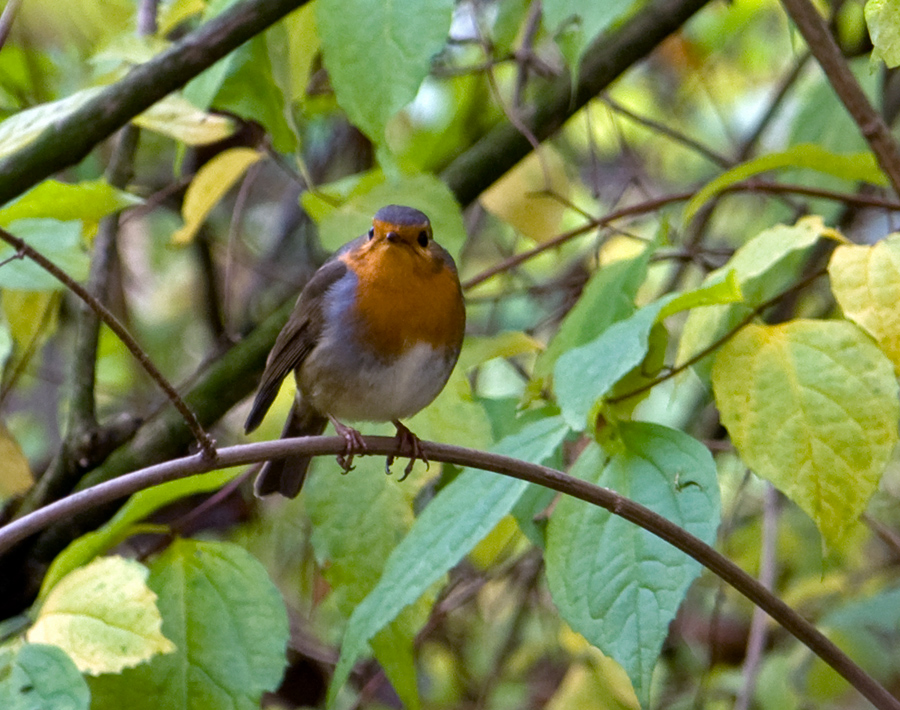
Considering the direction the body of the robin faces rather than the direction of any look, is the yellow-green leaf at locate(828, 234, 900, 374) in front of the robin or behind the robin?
in front

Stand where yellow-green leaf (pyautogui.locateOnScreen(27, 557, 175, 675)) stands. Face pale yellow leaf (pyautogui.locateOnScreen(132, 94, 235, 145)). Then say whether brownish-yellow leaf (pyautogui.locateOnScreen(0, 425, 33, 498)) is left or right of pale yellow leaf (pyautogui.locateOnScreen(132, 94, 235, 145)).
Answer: left

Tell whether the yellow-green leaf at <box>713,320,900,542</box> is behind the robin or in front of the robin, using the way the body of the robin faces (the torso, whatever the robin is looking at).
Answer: in front

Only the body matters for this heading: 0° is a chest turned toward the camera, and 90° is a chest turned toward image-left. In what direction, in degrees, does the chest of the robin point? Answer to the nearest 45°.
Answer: approximately 315°
